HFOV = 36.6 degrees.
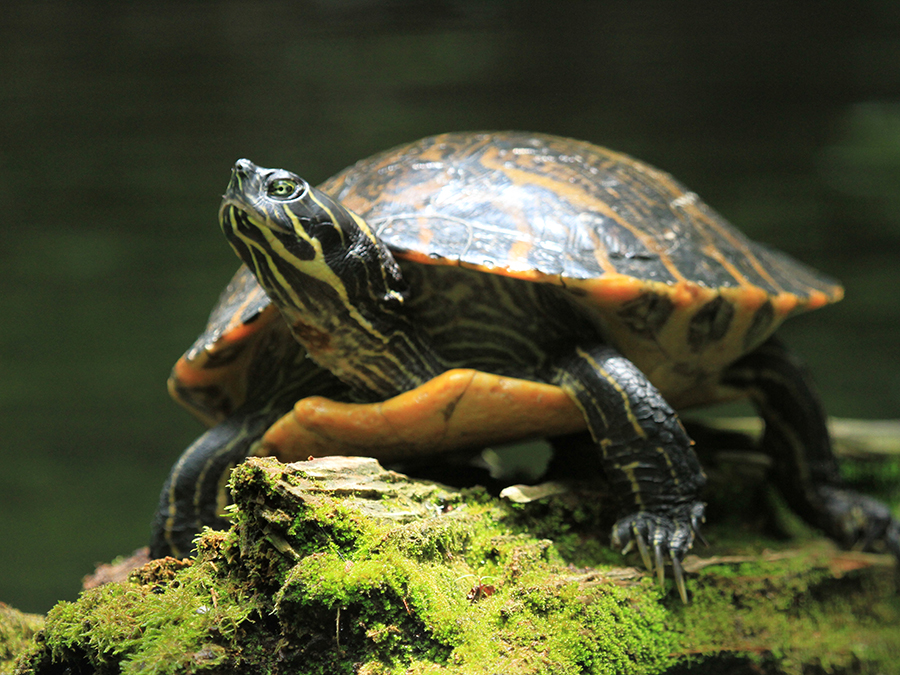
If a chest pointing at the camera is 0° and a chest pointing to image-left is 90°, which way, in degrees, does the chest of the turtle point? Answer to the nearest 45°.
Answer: approximately 45°
